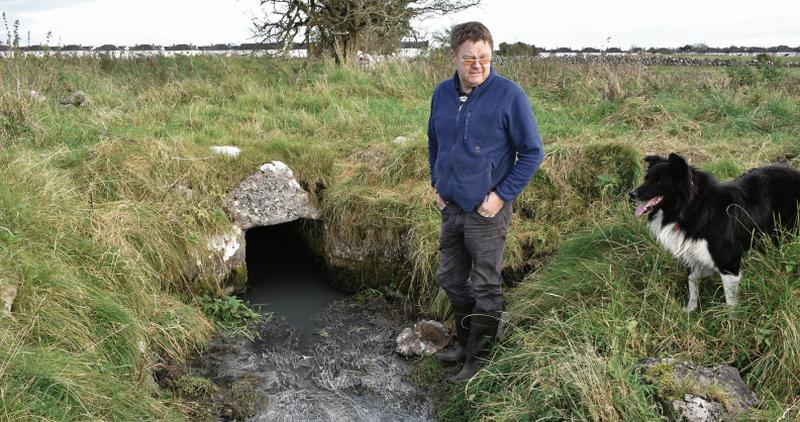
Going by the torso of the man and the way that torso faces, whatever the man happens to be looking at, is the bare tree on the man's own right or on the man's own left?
on the man's own right

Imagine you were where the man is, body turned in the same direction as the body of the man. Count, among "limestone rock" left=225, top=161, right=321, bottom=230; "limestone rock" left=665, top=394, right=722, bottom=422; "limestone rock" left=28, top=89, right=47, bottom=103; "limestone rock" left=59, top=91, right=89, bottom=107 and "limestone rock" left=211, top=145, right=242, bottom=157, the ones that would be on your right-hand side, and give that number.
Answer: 4

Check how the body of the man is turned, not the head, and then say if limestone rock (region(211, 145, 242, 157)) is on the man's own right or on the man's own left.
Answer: on the man's own right

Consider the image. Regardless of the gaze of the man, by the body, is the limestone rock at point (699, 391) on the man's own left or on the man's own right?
on the man's own left

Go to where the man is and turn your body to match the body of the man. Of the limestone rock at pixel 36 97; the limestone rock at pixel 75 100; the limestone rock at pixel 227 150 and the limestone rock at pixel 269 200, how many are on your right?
4

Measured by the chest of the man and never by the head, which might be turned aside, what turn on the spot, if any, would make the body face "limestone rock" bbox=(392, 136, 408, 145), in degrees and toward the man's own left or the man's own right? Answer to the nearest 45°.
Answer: approximately 135° to the man's own right

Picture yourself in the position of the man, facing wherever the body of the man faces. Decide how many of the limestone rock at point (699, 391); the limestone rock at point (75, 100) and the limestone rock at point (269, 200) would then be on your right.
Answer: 2

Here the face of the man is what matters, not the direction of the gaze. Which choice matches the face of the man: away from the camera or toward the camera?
toward the camera

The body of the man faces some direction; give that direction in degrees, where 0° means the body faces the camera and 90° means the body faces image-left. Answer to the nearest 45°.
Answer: approximately 45°

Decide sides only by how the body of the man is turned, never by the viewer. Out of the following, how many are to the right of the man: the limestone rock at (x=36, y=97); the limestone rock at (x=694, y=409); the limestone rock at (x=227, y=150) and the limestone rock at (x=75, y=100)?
3

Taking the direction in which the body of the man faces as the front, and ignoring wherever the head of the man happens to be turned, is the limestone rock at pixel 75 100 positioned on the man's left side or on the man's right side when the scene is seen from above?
on the man's right side

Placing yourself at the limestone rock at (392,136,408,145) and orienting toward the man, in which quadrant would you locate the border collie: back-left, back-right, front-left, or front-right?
front-left
